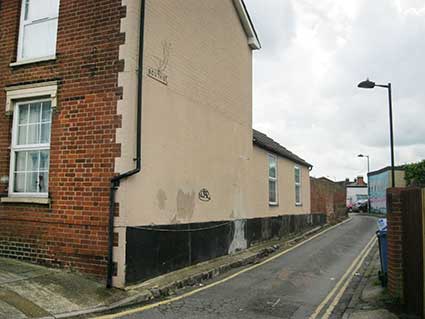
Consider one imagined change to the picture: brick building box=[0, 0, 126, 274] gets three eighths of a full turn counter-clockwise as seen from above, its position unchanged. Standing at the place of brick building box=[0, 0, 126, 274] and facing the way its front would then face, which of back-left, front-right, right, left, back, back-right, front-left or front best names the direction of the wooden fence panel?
front-right

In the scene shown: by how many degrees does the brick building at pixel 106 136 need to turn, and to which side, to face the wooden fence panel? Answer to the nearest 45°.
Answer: approximately 90° to its left
